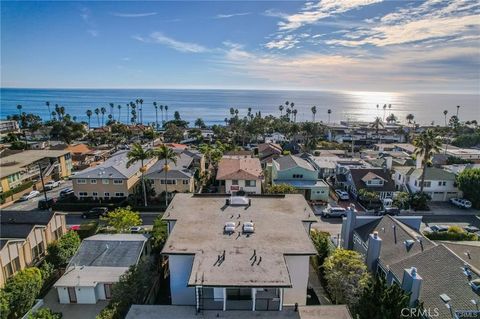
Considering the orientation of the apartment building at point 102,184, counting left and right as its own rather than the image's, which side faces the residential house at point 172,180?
left

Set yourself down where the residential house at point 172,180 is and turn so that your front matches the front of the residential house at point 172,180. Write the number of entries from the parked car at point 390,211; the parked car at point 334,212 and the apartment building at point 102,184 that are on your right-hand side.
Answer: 1

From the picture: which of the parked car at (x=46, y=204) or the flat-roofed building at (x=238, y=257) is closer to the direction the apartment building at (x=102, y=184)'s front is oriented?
the flat-roofed building

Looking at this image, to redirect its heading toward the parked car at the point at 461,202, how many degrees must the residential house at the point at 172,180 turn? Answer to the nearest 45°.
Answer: approximately 90° to its left

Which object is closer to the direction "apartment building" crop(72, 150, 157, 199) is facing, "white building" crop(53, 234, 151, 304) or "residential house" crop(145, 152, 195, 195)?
the white building

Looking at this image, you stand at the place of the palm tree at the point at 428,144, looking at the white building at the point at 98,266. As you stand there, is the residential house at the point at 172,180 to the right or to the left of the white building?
right

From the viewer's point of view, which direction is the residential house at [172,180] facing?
toward the camera

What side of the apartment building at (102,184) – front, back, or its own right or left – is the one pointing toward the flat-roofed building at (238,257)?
front

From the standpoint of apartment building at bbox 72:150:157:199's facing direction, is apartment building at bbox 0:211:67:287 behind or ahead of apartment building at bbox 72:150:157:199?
ahead

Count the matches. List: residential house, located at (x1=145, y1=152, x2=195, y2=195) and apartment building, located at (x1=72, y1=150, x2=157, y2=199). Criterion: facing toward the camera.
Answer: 2

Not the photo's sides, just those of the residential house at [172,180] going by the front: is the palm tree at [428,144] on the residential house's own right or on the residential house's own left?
on the residential house's own left

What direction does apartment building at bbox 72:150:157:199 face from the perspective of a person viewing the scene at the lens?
facing the viewer

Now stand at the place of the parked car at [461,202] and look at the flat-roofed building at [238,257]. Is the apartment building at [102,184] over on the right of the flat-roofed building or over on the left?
right

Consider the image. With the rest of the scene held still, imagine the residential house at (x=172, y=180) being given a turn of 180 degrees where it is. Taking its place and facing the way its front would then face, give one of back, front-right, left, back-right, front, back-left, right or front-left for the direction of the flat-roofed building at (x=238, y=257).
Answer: back

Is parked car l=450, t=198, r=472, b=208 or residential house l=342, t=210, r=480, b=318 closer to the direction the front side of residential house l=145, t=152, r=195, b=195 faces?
the residential house

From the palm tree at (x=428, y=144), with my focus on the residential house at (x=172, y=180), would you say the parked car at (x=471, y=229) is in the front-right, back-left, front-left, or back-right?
back-left

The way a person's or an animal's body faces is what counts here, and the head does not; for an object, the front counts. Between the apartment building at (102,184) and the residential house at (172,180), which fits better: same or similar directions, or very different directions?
same or similar directions

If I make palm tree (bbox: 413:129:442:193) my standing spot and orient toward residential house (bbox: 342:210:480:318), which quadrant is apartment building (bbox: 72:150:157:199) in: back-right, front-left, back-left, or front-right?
front-right

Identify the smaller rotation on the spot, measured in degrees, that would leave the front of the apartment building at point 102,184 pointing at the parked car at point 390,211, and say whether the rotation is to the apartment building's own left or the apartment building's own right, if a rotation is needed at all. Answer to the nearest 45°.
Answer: approximately 45° to the apartment building's own left
